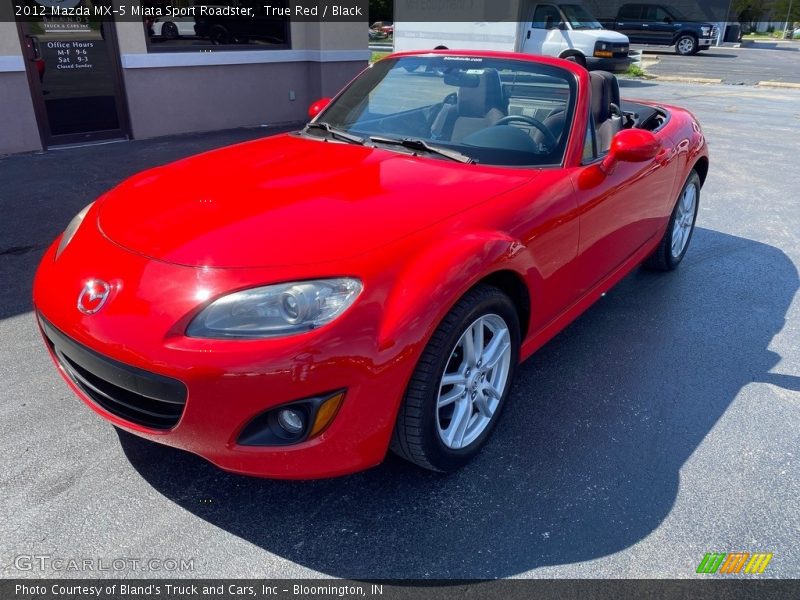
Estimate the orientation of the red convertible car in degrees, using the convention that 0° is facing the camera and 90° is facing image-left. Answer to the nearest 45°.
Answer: approximately 45°

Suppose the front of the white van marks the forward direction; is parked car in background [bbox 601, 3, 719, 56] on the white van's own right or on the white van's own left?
on the white van's own left

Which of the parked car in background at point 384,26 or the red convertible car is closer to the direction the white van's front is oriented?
the red convertible car

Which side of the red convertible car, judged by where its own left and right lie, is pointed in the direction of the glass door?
right

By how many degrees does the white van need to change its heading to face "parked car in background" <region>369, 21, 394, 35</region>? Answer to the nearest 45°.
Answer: approximately 135° to its left

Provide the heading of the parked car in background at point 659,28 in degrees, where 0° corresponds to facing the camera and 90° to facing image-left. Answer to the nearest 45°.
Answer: approximately 315°

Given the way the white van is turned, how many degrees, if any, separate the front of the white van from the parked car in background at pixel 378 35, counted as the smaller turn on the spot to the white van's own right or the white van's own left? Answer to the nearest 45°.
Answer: approximately 135° to the white van's own left

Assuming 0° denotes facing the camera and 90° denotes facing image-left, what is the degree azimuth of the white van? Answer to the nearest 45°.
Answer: approximately 315°
